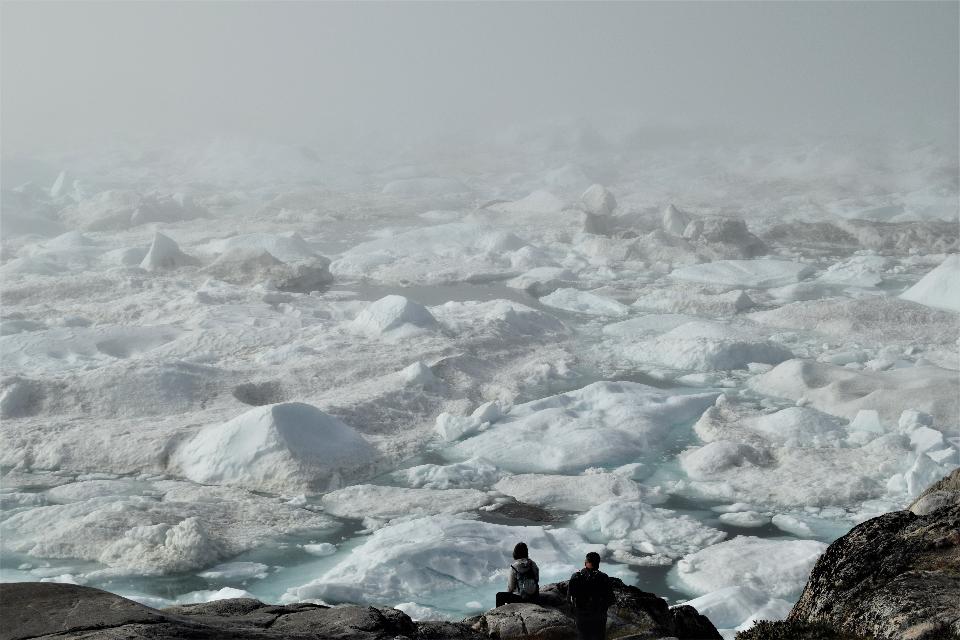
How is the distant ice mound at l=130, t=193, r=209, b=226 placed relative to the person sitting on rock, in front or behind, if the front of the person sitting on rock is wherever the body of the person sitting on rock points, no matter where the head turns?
in front

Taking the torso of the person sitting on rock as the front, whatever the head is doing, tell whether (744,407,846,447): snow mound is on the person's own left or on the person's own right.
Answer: on the person's own right

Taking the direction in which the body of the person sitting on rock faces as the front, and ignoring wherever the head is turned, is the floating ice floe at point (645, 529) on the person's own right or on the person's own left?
on the person's own right

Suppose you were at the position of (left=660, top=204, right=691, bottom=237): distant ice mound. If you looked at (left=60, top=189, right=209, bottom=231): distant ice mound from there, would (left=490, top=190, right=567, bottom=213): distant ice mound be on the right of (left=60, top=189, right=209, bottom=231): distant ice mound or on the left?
right

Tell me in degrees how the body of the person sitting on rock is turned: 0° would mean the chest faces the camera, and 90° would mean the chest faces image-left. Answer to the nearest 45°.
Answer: approximately 135°

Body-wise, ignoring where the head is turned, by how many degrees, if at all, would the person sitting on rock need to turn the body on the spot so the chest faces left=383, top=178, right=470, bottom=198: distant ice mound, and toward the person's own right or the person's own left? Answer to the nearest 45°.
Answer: approximately 45° to the person's own right

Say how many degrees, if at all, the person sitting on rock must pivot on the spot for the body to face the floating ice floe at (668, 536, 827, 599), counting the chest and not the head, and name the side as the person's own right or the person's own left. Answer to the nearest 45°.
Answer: approximately 90° to the person's own right

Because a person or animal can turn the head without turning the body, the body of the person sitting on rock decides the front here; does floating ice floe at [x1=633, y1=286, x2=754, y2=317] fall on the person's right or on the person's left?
on the person's right

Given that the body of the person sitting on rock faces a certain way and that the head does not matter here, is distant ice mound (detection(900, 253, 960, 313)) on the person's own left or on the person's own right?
on the person's own right

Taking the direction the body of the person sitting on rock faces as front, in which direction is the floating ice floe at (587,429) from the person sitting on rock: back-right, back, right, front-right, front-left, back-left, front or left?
front-right

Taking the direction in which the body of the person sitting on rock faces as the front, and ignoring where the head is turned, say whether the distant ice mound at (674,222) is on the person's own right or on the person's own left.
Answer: on the person's own right

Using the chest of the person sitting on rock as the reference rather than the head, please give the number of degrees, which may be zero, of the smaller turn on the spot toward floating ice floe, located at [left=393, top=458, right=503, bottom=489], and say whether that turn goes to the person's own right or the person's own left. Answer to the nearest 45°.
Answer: approximately 45° to the person's own right

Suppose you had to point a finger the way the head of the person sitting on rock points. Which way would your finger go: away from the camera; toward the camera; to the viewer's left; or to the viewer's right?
away from the camera
